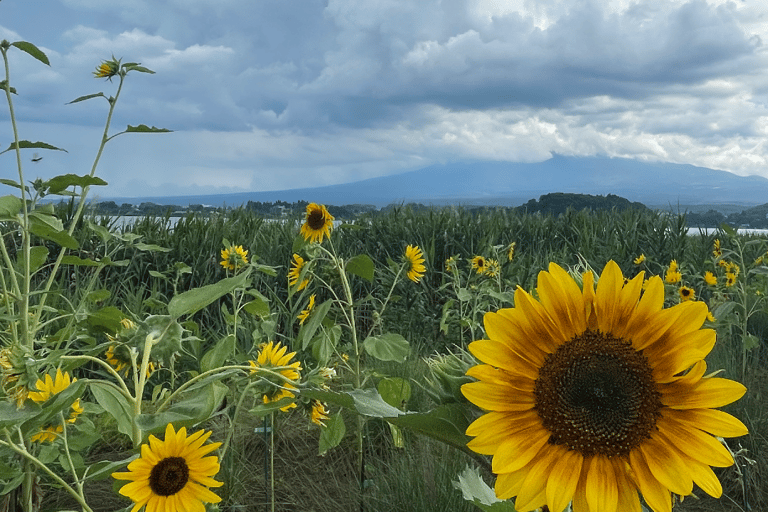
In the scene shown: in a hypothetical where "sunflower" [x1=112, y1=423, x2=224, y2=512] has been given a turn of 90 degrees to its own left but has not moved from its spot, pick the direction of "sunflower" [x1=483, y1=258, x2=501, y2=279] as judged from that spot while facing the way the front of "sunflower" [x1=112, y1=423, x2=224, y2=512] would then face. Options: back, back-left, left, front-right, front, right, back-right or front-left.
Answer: front-left

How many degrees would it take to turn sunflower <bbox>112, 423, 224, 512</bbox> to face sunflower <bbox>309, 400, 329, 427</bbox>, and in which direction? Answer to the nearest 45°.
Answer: approximately 135° to its left

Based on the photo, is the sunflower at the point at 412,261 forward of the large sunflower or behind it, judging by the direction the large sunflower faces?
behind

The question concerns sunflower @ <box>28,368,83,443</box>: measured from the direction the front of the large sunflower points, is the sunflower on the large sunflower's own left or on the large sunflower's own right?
on the large sunflower's own right

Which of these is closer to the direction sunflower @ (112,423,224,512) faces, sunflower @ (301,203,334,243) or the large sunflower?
the large sunflower

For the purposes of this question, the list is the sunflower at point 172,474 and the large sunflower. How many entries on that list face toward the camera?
2

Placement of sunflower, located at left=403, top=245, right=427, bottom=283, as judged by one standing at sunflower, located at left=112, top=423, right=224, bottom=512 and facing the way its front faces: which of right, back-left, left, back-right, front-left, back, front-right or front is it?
back-left

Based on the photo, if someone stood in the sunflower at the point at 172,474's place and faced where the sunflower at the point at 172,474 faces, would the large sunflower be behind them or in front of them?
in front

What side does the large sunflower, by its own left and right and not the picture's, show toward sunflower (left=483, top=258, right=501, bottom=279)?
back

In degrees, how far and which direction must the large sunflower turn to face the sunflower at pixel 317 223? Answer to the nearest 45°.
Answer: approximately 135° to its right

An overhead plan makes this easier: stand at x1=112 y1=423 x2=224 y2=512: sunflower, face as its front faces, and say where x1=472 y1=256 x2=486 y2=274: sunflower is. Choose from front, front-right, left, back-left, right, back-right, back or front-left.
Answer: back-left

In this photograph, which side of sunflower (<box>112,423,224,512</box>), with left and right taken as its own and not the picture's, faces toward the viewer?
front
